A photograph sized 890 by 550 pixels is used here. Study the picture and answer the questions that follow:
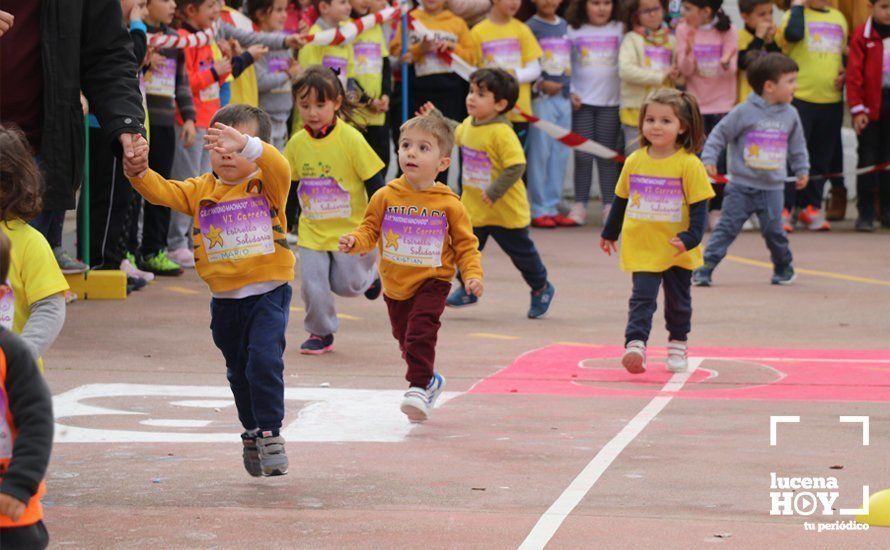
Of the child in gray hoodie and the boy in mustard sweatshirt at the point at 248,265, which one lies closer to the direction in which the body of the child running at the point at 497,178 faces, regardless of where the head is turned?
the boy in mustard sweatshirt

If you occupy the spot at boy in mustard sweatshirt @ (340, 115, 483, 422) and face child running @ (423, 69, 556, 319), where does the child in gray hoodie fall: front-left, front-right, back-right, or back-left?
front-right

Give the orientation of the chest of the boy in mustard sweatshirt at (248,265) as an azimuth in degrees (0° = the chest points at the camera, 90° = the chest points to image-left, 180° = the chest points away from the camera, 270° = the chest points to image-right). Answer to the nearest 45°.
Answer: approximately 0°

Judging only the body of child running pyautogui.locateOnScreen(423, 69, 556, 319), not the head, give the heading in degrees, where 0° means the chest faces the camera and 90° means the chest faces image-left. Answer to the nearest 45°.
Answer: approximately 45°

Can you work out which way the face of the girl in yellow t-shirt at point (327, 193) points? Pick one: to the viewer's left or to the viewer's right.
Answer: to the viewer's left

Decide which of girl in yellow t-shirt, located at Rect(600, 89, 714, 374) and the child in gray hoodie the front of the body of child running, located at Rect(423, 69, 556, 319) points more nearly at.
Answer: the girl in yellow t-shirt

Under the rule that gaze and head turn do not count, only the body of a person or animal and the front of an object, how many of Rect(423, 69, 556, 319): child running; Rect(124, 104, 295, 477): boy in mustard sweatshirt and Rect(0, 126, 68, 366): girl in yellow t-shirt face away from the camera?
0

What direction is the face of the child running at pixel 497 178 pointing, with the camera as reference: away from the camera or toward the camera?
toward the camera
